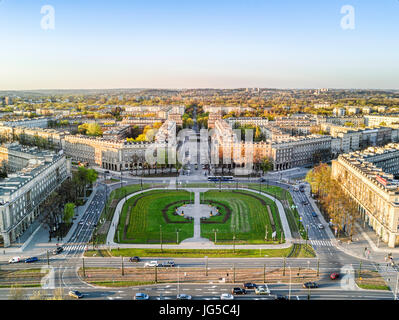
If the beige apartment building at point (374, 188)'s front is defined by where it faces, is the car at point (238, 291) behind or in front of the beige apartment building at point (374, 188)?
in front

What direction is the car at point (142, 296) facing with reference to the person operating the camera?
facing to the right of the viewer

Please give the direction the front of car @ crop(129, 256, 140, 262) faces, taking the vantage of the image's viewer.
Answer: facing to the left of the viewer

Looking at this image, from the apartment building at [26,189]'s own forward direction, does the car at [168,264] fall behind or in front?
in front

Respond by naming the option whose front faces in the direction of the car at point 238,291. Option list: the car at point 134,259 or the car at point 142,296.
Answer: the car at point 142,296

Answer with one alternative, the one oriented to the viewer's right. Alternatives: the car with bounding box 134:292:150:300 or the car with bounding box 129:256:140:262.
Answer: the car with bounding box 134:292:150:300

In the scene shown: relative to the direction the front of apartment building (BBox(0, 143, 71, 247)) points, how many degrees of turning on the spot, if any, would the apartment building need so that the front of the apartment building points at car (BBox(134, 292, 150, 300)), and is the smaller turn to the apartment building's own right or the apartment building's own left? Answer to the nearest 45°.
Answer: approximately 45° to the apartment building's own right

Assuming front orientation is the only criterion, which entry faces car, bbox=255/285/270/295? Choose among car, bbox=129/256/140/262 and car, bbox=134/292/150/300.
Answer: car, bbox=134/292/150/300

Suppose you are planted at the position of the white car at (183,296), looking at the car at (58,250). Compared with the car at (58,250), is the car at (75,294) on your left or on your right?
left
